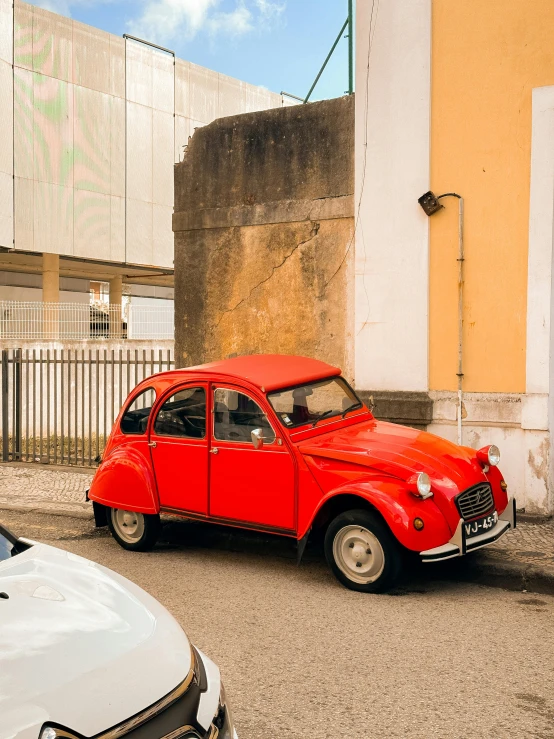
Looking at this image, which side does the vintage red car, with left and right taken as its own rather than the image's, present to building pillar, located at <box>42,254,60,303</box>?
back

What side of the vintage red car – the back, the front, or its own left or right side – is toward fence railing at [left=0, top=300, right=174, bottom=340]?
back

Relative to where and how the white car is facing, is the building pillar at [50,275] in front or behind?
behind

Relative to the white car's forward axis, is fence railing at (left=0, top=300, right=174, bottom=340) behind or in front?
behind

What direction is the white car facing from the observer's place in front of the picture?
facing the viewer and to the right of the viewer

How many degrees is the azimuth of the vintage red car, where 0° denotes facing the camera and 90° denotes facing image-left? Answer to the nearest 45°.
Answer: approximately 315°

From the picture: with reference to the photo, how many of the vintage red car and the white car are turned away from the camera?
0
